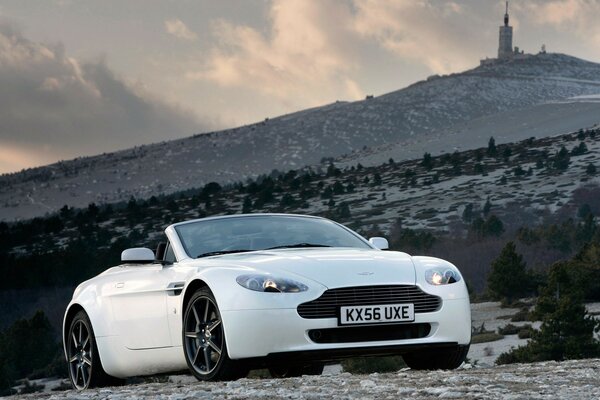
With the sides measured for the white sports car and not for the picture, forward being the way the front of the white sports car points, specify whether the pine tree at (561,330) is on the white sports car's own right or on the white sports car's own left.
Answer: on the white sports car's own left

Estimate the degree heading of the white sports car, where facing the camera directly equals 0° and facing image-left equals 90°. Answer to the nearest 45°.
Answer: approximately 315°
